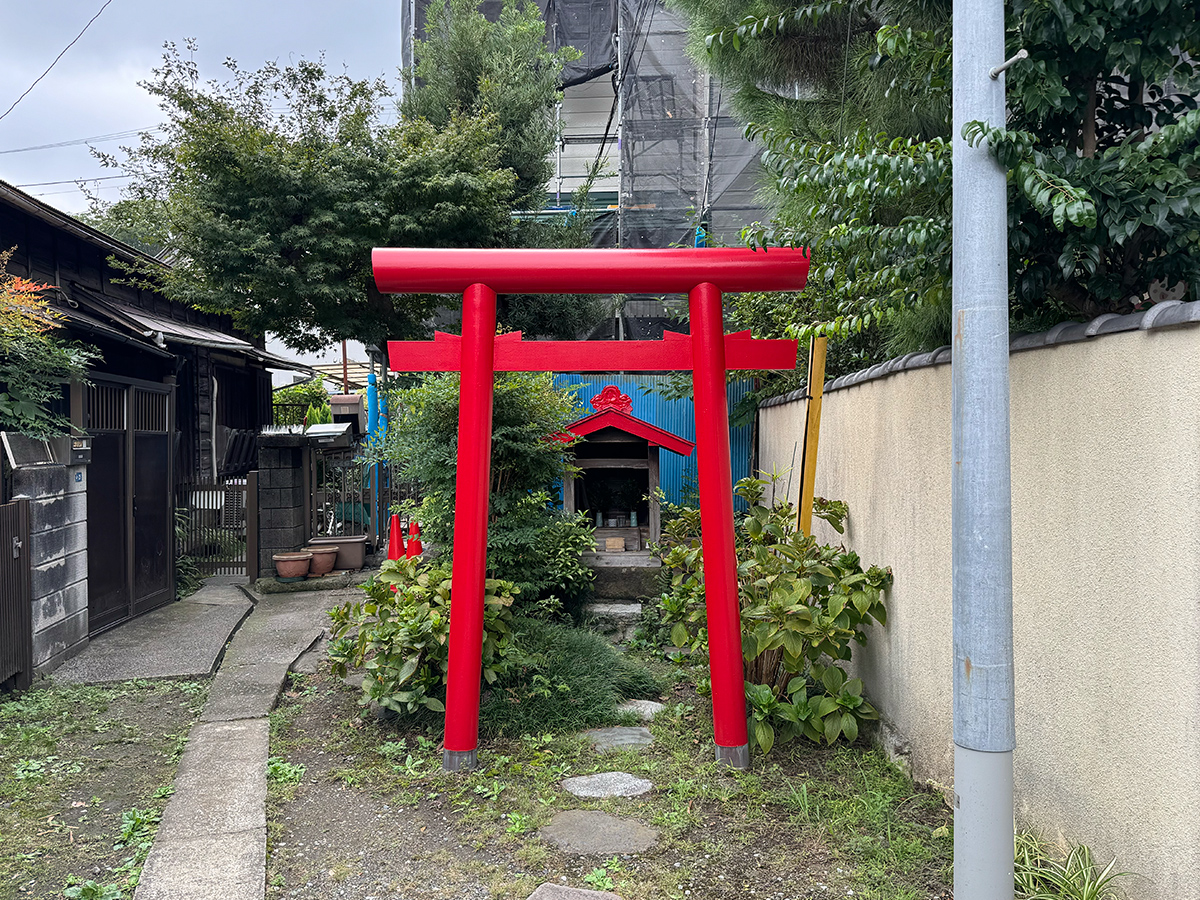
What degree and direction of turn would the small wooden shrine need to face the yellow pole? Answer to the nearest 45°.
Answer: approximately 45° to its left

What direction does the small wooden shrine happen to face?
toward the camera

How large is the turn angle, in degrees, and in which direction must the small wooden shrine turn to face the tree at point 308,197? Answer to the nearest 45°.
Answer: approximately 135° to its right

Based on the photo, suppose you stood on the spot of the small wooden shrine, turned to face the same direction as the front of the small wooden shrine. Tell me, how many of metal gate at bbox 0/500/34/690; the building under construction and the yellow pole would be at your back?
1

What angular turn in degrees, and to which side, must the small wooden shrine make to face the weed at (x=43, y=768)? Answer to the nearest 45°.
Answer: approximately 45° to its right

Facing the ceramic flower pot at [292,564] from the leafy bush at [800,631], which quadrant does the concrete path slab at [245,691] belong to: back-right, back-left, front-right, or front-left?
front-left

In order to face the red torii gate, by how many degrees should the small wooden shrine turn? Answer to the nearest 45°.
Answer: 0° — it already faces it

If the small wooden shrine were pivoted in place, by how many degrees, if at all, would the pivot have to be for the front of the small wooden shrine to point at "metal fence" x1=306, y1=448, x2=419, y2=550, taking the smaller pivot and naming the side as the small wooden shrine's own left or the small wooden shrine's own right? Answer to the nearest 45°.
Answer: approximately 135° to the small wooden shrine's own right

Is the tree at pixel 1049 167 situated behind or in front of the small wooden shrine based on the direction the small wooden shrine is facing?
in front

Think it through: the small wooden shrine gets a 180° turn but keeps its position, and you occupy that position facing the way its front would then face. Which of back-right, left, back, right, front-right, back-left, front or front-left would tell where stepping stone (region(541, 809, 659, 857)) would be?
back

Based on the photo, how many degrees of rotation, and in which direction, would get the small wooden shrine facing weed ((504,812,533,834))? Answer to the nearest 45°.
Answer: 0° — it already faces it

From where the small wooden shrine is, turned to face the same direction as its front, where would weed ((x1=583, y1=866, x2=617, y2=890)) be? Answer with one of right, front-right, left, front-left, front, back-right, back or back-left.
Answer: front

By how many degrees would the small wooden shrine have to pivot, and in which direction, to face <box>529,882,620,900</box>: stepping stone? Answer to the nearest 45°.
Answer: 0° — it already faces it
